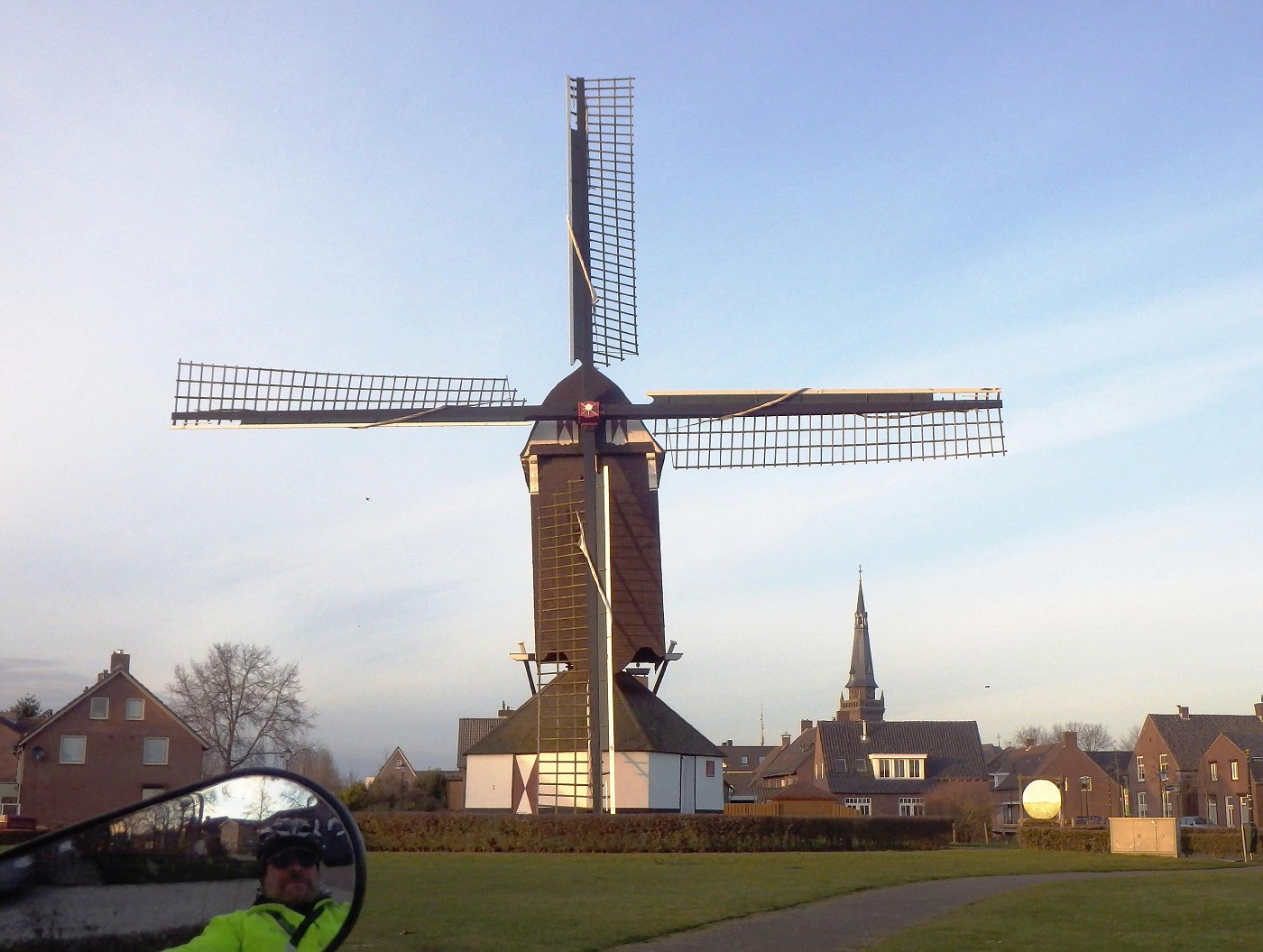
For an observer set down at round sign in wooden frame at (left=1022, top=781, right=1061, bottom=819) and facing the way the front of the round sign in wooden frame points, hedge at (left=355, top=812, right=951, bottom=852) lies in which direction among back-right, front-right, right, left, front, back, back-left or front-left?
front-right

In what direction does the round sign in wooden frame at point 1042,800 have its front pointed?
toward the camera

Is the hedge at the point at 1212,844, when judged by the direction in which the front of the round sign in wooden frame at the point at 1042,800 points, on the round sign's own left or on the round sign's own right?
on the round sign's own left

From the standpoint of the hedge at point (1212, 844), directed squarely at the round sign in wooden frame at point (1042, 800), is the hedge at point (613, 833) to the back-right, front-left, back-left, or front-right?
front-left

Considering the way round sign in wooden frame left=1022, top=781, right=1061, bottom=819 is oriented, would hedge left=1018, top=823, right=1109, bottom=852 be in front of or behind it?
in front
